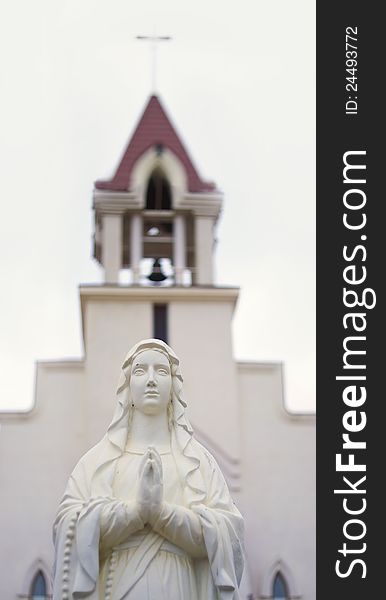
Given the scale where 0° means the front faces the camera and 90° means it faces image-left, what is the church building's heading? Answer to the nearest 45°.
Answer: approximately 0°

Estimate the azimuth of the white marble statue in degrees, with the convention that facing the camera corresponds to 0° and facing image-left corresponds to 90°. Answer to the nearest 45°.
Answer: approximately 0°

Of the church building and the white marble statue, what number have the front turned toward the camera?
2

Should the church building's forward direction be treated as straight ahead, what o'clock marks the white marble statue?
The white marble statue is roughly at 12 o'clock from the church building.

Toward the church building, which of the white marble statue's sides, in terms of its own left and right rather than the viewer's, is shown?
back
